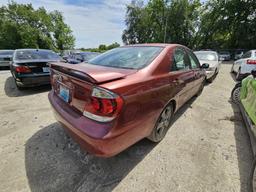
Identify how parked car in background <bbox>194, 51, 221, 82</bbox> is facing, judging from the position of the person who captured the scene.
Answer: facing the viewer and to the left of the viewer

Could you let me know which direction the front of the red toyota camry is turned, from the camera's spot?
facing away from the viewer and to the right of the viewer

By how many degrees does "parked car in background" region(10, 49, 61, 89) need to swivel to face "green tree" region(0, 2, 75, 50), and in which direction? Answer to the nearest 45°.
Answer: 0° — it already faces it

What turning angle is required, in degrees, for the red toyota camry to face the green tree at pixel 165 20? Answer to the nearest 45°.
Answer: approximately 45° to its left

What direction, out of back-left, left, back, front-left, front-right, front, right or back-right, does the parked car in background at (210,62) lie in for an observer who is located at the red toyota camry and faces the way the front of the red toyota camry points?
front

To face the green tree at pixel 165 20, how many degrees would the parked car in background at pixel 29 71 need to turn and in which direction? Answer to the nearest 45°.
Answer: approximately 45° to its right

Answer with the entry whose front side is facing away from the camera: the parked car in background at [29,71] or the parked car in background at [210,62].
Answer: the parked car in background at [29,71]

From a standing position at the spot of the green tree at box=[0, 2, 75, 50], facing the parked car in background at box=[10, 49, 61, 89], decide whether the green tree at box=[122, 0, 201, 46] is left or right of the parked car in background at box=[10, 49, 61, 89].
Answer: left

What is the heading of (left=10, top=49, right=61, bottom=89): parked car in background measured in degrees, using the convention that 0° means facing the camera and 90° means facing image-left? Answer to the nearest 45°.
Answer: approximately 180°

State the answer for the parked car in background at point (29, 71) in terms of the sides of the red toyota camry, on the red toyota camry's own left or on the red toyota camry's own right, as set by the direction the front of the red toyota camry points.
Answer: on the red toyota camry's own left
